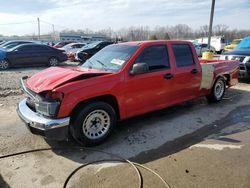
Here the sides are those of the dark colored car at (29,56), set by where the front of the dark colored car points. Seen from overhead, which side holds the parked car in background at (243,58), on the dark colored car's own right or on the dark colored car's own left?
on the dark colored car's own left

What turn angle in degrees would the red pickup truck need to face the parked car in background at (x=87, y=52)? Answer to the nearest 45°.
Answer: approximately 135° to its right

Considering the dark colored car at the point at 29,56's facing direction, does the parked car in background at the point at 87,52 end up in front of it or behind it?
behind

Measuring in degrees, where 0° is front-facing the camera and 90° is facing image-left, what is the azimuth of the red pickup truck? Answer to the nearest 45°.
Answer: approximately 45°

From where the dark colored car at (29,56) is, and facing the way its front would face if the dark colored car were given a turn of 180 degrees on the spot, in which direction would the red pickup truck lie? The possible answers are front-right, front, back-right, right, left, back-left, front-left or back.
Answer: right

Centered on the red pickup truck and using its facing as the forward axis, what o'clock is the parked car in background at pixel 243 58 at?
The parked car in background is roughly at 6 o'clock from the red pickup truck.

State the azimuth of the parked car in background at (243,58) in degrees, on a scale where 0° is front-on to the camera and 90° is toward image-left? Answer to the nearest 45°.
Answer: approximately 45°

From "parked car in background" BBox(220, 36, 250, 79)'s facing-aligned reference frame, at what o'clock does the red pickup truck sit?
The red pickup truck is roughly at 11 o'clock from the parked car in background.

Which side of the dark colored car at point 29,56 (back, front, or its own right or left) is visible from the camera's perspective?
left
